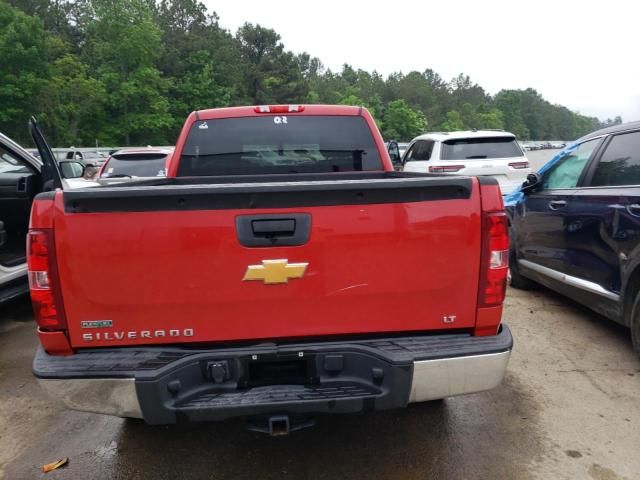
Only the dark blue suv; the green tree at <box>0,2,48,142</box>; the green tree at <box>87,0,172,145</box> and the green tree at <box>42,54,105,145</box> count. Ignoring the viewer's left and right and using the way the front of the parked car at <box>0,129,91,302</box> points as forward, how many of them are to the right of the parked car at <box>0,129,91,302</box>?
1

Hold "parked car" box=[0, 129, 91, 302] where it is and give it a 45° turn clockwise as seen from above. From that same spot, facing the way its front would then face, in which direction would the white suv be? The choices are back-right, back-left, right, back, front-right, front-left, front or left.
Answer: front

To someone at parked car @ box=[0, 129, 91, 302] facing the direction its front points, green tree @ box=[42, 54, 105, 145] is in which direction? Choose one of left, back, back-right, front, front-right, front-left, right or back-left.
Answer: front-left

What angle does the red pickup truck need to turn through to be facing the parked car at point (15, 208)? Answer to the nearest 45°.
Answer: approximately 45° to its left

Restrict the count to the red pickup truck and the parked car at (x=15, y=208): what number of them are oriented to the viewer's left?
0

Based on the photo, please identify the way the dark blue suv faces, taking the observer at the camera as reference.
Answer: facing away from the viewer and to the left of the viewer

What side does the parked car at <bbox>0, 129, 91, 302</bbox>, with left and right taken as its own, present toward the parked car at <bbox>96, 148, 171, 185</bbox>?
front

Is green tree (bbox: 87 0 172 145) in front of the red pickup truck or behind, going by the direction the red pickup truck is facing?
in front

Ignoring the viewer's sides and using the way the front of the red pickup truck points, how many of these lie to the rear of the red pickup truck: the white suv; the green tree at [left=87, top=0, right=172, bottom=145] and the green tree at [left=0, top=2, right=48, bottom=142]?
0

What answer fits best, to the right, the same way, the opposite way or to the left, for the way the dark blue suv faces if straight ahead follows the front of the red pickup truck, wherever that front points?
the same way

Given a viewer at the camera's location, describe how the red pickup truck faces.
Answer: facing away from the viewer

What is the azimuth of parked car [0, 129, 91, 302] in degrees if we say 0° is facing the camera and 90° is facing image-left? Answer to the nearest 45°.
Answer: approximately 225°

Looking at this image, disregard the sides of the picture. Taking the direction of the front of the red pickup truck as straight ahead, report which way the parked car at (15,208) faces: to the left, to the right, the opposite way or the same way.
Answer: the same way
